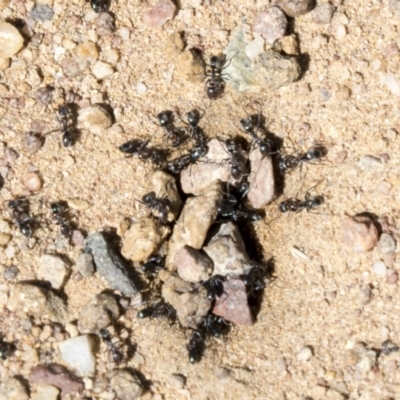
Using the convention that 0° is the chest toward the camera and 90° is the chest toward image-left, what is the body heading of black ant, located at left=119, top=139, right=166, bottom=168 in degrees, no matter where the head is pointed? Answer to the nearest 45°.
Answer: approximately 270°

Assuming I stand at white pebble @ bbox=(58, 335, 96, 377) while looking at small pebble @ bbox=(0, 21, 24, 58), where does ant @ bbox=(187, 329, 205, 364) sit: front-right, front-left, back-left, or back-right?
back-right

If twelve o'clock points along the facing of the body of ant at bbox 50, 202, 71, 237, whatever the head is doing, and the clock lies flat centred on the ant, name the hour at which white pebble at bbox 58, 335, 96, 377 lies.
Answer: The white pebble is roughly at 5 o'clock from the ant.

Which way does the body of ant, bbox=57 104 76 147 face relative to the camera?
away from the camera

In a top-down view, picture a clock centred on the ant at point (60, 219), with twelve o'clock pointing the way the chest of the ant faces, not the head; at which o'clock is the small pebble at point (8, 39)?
The small pebble is roughly at 11 o'clock from the ant.

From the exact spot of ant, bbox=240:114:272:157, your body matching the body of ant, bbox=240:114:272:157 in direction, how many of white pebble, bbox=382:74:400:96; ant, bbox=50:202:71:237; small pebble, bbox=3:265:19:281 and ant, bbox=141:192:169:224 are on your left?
3

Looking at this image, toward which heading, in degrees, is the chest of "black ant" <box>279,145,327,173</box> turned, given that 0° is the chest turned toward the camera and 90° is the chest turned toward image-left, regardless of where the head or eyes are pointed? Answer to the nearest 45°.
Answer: approximately 90°

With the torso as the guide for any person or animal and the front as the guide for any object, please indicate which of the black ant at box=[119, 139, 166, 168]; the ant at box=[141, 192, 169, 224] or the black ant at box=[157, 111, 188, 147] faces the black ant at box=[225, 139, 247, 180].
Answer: the black ant at box=[119, 139, 166, 168]

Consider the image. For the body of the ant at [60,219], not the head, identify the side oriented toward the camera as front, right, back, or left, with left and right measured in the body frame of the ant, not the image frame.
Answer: back
